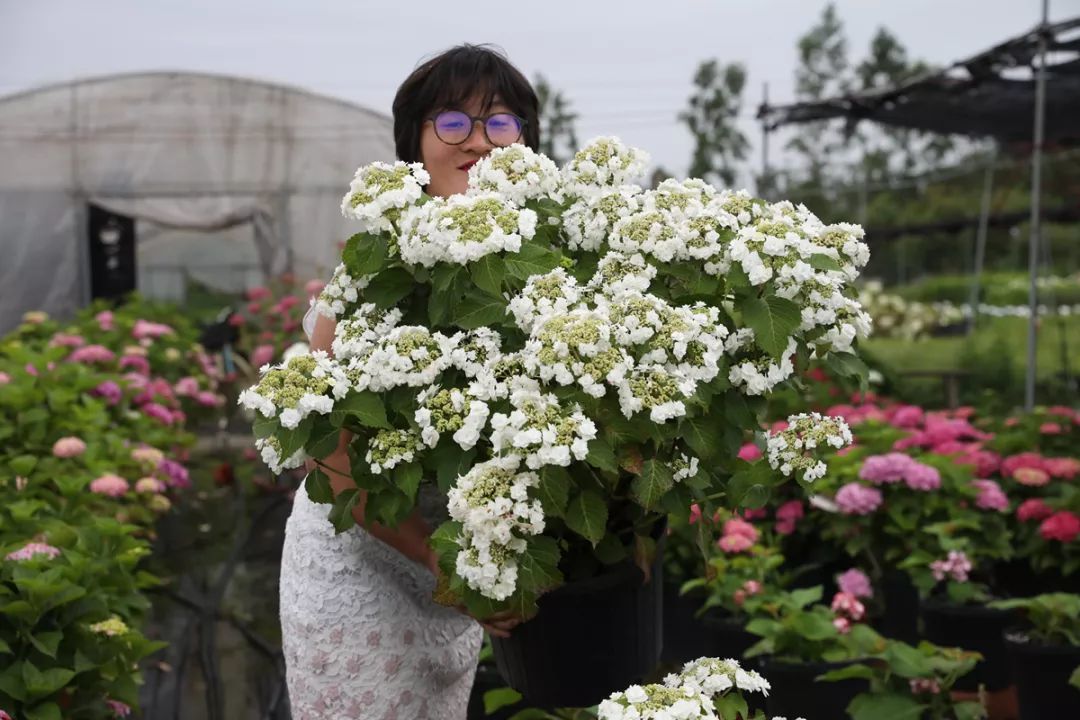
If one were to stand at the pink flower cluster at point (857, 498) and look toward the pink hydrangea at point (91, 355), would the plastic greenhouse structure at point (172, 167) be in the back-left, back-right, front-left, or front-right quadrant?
front-right

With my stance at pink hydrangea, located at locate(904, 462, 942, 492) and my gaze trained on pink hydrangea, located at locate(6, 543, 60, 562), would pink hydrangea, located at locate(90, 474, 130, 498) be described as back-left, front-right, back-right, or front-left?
front-right

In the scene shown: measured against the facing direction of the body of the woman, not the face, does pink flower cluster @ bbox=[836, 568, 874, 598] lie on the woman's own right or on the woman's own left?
on the woman's own left

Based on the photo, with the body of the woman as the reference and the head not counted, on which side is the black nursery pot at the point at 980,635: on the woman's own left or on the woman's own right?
on the woman's own left

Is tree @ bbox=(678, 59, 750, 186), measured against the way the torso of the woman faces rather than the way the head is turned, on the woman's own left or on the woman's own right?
on the woman's own left

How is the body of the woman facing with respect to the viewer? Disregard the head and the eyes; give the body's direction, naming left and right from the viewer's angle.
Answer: facing the viewer and to the right of the viewer

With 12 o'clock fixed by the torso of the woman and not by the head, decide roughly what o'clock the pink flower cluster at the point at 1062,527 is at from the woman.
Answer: The pink flower cluster is roughly at 9 o'clock from the woman.

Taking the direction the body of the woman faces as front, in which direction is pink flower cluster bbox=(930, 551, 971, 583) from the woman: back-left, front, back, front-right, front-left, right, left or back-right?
left

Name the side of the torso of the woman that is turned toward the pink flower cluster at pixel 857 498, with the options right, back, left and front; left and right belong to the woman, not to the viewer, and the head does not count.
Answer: left

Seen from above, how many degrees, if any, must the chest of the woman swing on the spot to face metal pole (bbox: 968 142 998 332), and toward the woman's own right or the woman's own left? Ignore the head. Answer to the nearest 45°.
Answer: approximately 90° to the woman's own left

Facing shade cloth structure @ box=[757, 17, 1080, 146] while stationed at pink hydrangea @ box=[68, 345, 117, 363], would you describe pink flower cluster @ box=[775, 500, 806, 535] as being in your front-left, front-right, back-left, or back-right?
front-right

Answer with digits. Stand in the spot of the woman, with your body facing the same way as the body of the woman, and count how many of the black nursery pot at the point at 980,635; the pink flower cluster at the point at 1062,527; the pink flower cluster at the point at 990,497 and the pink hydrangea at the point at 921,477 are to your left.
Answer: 4

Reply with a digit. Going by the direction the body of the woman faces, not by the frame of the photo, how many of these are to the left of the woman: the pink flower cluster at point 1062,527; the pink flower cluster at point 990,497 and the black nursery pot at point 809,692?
3

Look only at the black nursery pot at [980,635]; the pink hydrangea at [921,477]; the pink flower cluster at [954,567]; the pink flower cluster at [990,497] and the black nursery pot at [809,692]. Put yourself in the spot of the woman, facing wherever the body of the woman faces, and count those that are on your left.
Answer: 5

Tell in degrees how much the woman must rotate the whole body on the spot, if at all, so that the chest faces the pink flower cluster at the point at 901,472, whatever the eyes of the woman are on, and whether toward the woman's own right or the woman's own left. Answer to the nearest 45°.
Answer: approximately 90° to the woman's own left
